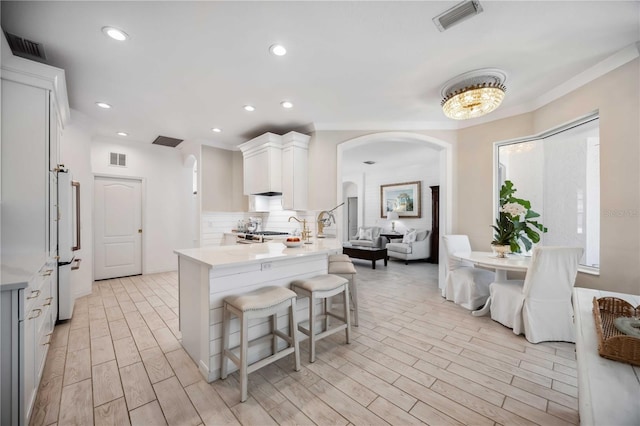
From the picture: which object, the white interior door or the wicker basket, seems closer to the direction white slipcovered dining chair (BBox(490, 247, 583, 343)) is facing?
the white interior door

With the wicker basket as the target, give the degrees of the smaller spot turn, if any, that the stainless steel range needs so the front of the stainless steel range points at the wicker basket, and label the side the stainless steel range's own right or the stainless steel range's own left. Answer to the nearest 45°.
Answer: approximately 45° to the stainless steel range's own left

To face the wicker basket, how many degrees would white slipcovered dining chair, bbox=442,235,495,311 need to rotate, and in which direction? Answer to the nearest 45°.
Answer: approximately 45° to its right

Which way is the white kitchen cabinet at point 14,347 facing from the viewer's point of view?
to the viewer's right

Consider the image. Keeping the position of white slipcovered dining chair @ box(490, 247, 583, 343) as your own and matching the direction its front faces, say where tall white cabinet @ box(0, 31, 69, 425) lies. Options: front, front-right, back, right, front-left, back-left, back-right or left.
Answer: left

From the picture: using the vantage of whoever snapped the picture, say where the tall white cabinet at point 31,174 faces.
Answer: facing to the right of the viewer

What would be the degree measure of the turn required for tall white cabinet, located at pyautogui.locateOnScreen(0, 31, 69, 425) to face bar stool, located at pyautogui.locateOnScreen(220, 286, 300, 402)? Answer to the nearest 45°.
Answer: approximately 45° to its right

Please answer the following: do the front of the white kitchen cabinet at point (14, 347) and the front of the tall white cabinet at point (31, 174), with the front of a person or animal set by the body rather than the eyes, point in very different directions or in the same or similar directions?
same or similar directions

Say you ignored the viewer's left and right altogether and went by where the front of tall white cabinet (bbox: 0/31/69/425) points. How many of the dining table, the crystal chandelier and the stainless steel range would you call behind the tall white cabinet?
0

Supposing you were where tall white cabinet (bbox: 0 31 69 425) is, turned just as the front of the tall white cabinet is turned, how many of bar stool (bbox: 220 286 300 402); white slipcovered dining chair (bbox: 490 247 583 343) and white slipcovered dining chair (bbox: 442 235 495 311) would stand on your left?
0

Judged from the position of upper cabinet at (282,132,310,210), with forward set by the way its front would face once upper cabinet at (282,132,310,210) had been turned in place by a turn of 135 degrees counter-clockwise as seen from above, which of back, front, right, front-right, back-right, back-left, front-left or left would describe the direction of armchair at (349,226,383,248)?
front-left

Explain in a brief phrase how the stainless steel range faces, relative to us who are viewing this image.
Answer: facing the viewer and to the left of the viewer

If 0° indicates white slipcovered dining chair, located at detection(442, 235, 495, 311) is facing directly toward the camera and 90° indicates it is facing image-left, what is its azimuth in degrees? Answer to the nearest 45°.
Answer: approximately 315°

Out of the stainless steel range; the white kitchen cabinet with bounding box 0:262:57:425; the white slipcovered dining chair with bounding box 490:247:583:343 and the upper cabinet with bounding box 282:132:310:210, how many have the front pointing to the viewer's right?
1

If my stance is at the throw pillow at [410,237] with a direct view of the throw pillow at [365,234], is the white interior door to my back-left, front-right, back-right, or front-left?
front-left
